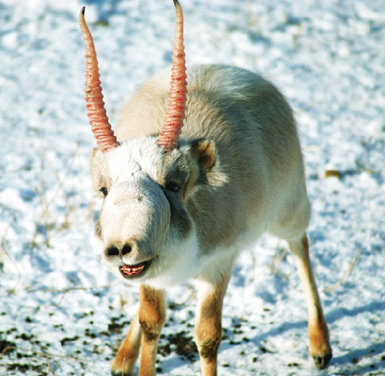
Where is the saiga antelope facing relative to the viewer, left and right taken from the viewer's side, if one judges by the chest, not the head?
facing the viewer and to the left of the viewer
